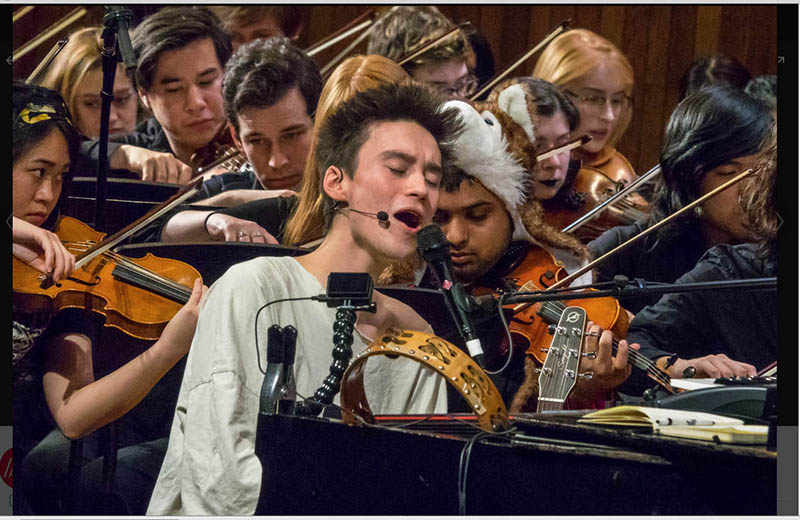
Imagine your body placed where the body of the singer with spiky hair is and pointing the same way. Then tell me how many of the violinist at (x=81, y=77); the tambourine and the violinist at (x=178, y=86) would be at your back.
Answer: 2

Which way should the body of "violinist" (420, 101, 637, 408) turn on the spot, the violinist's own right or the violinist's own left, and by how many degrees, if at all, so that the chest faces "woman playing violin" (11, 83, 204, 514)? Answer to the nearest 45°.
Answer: approximately 45° to the violinist's own right

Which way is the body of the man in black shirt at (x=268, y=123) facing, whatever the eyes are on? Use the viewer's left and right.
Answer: facing the viewer and to the right of the viewer

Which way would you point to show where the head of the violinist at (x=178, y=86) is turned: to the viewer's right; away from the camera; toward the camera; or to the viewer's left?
toward the camera

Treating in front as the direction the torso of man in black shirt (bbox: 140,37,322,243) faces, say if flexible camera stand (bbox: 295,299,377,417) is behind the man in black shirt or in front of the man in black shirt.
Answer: in front

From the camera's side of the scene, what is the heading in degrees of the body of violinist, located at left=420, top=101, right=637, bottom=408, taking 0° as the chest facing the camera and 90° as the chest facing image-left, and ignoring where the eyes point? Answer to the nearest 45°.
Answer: approximately 45°

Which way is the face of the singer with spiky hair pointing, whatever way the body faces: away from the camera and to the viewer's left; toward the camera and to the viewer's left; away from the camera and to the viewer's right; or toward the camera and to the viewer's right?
toward the camera and to the viewer's right

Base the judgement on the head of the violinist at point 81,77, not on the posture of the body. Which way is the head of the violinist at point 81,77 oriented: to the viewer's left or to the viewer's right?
to the viewer's right

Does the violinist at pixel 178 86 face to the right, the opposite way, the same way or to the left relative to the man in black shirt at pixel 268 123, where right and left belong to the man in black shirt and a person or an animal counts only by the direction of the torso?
the same way
